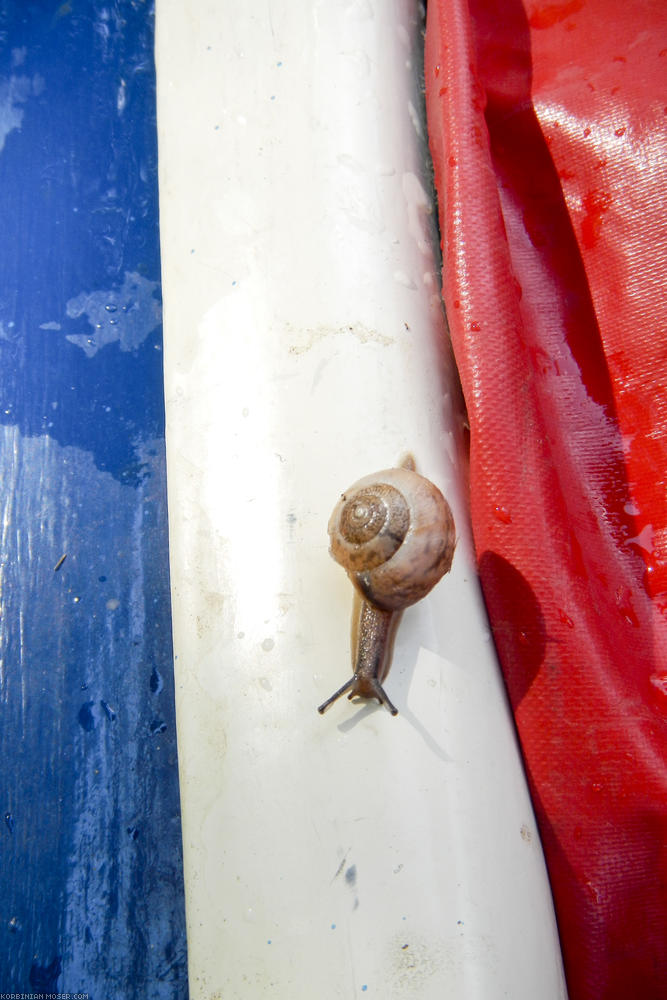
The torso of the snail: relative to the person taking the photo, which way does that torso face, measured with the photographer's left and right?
facing the viewer
